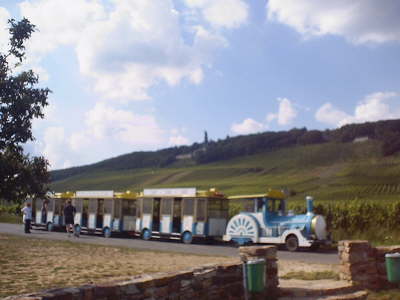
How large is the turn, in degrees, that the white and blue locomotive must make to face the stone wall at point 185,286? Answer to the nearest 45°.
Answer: approximately 45° to its right

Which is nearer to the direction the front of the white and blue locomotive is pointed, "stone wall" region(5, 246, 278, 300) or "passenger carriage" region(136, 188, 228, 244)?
the stone wall

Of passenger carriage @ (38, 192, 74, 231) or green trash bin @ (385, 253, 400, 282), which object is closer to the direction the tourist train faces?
the green trash bin

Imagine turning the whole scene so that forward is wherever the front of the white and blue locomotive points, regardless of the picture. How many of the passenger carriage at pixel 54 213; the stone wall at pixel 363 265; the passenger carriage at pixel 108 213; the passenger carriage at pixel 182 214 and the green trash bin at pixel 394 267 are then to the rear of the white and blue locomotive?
3

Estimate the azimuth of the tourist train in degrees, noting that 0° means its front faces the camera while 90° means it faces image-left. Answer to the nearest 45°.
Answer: approximately 315°

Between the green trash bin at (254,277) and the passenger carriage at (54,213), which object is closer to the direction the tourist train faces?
the green trash bin

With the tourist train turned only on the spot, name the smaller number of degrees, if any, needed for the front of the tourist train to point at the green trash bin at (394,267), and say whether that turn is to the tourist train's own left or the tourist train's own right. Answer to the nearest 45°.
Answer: approximately 45° to the tourist train's own right

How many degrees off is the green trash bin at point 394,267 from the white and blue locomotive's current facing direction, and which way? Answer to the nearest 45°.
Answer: approximately 45° to its right

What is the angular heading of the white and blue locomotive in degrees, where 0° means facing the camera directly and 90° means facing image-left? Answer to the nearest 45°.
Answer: approximately 315°

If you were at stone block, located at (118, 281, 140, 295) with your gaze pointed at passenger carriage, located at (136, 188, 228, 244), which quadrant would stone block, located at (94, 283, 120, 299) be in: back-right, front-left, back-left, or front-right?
back-left
